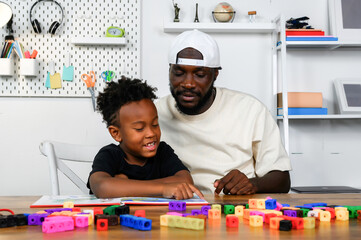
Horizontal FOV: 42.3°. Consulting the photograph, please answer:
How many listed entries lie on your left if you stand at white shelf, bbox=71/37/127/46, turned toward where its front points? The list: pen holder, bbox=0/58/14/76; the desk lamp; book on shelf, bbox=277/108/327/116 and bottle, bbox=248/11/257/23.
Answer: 2

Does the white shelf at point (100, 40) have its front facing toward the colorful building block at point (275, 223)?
yes

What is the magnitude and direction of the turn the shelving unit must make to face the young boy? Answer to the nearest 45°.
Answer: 0° — it already faces them

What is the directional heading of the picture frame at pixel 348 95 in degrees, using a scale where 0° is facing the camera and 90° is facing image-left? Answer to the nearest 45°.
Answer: approximately 0°

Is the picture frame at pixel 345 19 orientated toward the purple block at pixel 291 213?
yes

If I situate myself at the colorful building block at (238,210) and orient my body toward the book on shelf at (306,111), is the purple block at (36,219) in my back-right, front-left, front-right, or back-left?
back-left

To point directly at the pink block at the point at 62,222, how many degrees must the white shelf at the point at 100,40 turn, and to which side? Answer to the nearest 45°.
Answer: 0° — it already faces it

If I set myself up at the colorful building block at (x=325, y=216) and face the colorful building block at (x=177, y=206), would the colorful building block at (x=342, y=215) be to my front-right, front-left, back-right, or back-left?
back-right

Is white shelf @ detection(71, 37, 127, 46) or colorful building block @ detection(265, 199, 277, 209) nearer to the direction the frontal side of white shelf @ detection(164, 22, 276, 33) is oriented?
the colorful building block

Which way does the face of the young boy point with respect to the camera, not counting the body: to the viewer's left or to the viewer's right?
to the viewer's right
